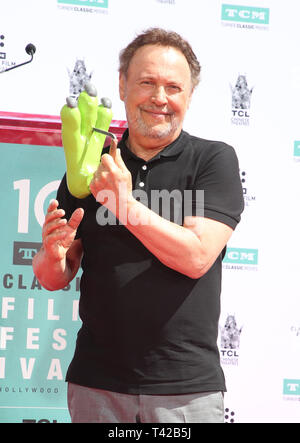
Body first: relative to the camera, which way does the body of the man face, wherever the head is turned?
toward the camera

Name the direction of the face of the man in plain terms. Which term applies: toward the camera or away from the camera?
toward the camera
